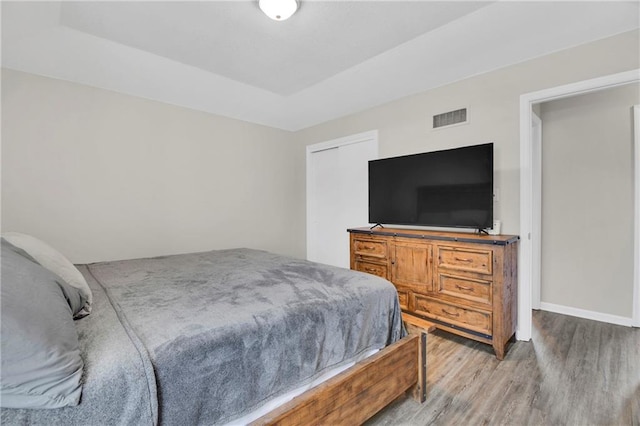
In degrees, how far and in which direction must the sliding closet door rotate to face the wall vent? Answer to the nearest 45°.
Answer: approximately 90° to its left

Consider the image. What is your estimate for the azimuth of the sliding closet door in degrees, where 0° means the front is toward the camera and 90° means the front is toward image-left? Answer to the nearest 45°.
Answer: approximately 45°

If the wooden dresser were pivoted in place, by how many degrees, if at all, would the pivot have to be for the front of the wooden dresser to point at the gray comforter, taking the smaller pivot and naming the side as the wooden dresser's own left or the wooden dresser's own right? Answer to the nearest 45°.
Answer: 0° — it already faces it

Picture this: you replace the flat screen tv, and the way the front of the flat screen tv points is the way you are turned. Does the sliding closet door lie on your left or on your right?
on your right

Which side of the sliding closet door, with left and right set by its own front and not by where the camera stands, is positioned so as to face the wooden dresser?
left

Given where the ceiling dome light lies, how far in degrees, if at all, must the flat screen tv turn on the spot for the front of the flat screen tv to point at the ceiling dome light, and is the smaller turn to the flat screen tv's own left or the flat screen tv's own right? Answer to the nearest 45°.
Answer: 0° — it already faces it

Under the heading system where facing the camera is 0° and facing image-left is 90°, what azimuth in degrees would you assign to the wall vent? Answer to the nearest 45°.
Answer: approximately 45°
